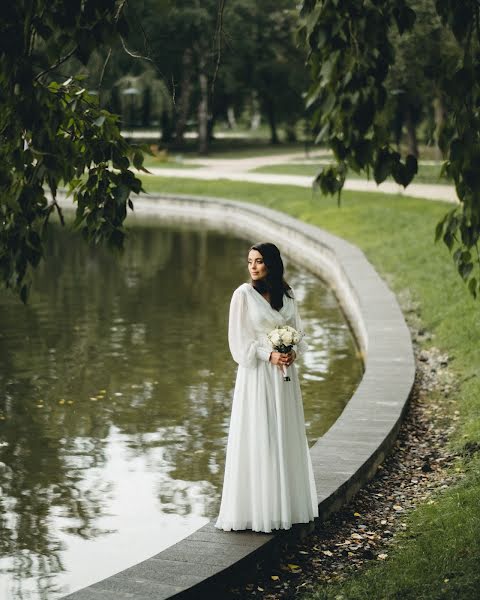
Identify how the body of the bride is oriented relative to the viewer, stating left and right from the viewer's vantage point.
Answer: facing the viewer and to the right of the viewer
